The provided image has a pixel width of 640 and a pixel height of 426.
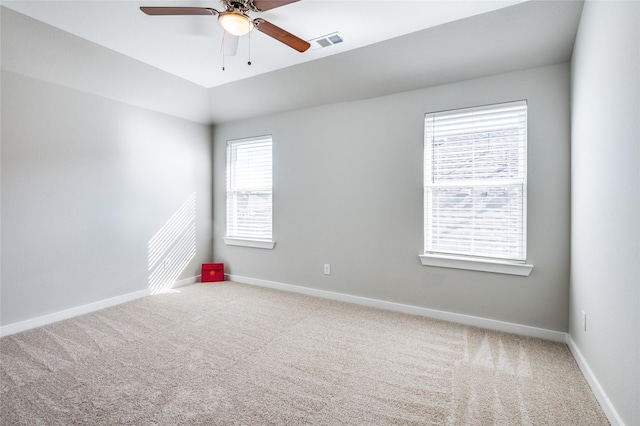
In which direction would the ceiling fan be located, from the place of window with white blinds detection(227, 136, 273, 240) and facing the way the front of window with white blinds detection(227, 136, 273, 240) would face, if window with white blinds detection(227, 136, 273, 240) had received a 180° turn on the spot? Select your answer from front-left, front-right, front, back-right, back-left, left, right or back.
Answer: back-right

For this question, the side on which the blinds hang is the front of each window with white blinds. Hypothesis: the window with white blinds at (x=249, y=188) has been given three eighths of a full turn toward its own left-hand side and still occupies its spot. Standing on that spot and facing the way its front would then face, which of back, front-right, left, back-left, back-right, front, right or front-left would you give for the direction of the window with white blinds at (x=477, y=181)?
front-right

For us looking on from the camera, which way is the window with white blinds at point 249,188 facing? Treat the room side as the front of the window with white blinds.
facing the viewer and to the left of the viewer
